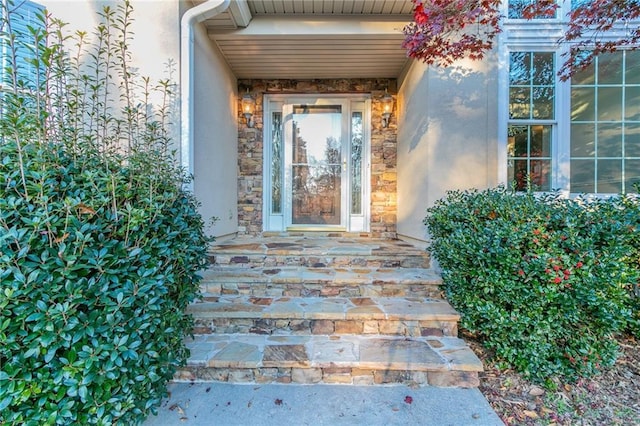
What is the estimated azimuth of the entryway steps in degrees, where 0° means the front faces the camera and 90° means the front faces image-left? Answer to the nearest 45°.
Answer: approximately 0°

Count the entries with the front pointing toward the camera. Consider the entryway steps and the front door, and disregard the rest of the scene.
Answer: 2

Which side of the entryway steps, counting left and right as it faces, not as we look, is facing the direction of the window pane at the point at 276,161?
back

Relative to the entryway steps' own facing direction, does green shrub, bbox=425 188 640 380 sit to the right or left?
on its left

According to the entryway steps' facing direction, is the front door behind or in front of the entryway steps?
behind

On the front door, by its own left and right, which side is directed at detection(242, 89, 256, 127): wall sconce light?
right

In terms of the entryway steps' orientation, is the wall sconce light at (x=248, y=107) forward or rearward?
rearward
